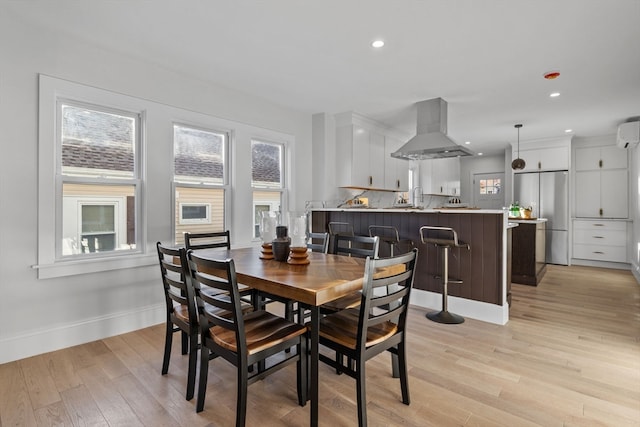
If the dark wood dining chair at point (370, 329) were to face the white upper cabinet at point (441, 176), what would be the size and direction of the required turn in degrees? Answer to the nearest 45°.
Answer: approximately 45° to its right

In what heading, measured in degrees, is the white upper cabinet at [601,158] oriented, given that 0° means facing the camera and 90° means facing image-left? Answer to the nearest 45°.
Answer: approximately 0°

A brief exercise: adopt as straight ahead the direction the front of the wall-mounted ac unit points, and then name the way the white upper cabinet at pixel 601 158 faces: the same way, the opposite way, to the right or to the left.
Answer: to the left

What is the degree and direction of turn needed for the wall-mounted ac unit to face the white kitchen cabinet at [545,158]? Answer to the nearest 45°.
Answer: approximately 45° to its right

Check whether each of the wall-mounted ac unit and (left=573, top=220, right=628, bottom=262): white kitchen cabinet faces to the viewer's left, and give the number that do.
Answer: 1

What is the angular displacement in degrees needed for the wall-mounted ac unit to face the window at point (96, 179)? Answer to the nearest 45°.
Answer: approximately 45° to its left

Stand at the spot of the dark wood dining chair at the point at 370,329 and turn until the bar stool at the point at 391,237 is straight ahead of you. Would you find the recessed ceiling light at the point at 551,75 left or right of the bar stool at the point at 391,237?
right

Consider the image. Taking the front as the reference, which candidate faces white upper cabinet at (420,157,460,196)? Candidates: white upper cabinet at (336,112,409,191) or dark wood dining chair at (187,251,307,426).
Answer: the dark wood dining chair

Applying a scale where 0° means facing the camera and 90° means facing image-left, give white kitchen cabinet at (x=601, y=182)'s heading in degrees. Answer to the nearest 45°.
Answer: approximately 0°

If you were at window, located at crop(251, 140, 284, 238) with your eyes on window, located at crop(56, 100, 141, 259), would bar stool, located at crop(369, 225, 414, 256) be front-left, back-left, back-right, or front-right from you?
back-left

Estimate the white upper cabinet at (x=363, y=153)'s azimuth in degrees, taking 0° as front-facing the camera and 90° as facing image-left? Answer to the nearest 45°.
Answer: approximately 315°

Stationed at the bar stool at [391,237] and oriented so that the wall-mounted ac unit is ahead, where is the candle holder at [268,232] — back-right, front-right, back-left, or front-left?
back-right
